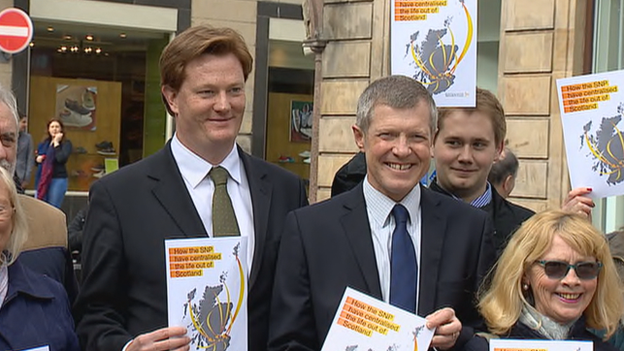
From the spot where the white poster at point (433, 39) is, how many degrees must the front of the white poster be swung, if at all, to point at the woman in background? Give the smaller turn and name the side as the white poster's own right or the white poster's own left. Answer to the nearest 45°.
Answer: approximately 135° to the white poster's own right

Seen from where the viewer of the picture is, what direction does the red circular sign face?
facing the viewer

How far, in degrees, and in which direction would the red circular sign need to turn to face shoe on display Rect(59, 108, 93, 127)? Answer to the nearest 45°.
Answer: approximately 180°

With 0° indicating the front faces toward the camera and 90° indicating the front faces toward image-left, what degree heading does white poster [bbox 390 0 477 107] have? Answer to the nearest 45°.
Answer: approximately 0°

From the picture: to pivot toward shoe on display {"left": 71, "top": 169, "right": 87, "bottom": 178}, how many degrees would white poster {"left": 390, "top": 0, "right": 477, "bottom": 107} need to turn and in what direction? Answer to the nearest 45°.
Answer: approximately 135° to its right

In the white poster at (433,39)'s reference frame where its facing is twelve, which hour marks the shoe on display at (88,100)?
The shoe on display is roughly at 5 o'clock from the white poster.

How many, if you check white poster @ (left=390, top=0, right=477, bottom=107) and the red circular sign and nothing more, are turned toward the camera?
2

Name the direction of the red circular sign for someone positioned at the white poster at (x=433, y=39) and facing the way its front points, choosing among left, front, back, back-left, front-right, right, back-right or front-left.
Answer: back-right

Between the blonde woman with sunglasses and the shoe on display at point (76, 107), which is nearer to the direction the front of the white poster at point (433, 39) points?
the blonde woman with sunglasses

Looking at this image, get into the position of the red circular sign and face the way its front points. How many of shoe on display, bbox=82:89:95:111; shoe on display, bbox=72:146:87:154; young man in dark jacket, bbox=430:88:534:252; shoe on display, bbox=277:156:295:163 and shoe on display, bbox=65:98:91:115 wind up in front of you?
1
